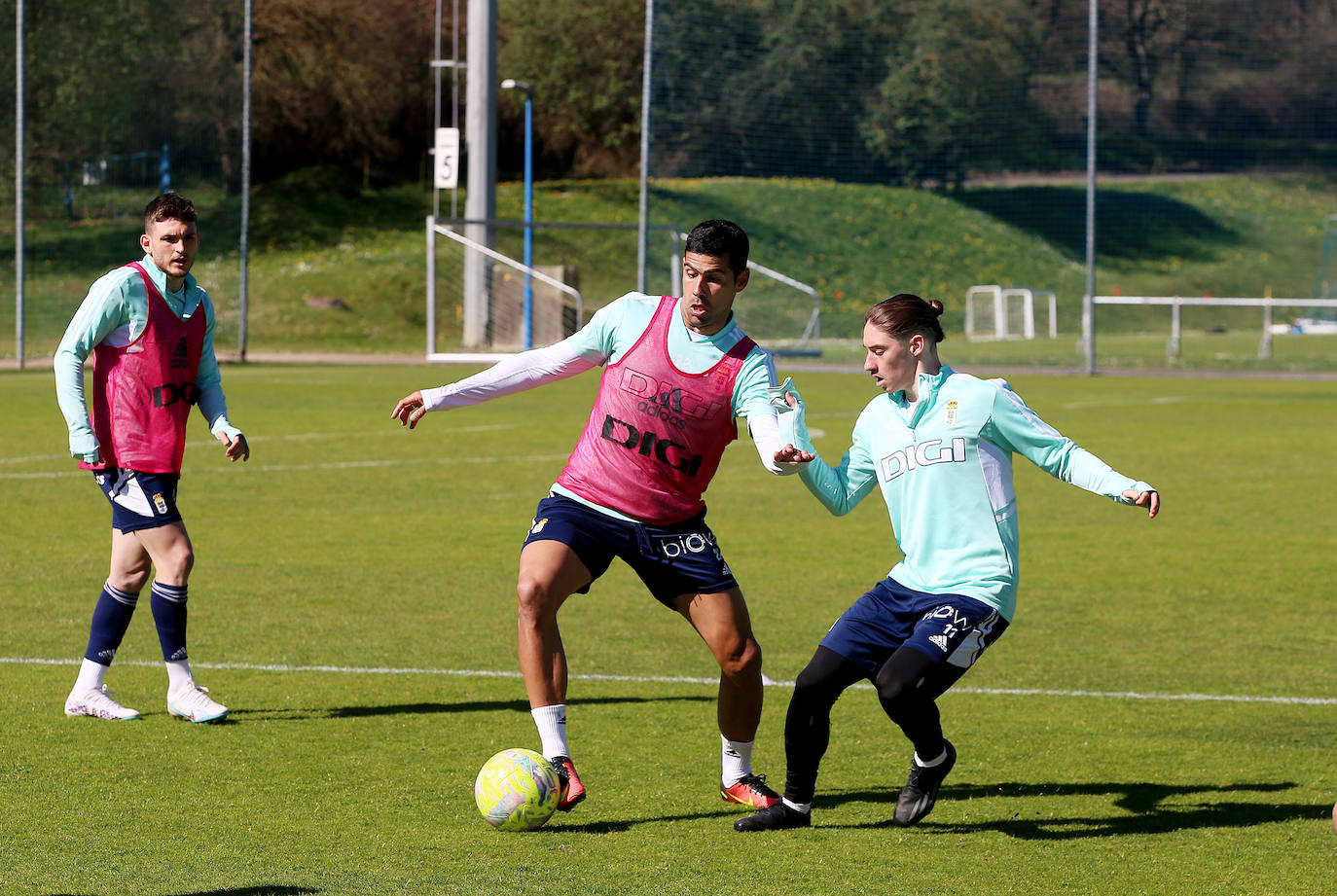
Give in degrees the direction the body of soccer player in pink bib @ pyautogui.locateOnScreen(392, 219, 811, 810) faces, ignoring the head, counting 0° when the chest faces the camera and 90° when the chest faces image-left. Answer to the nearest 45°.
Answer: approximately 0°

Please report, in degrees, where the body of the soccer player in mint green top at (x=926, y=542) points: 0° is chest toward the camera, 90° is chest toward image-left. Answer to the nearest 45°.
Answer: approximately 45°

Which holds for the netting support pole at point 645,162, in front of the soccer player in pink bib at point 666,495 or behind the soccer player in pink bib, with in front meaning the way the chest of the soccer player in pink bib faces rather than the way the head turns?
behind

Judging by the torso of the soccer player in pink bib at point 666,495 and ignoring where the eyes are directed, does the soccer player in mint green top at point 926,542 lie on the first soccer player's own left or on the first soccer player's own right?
on the first soccer player's own left

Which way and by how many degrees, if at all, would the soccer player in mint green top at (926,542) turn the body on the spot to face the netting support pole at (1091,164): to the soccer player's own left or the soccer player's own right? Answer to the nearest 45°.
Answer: approximately 135° to the soccer player's own right
